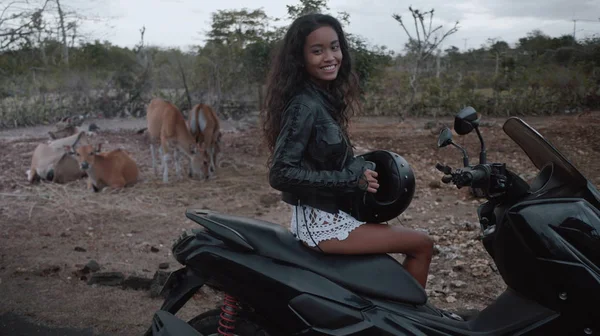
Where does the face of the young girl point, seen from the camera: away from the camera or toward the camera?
toward the camera

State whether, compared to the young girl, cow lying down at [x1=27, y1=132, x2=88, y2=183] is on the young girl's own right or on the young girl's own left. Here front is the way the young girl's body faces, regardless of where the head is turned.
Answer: on the young girl's own left

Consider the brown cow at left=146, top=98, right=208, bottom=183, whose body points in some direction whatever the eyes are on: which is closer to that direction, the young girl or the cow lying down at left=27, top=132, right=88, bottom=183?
the young girl

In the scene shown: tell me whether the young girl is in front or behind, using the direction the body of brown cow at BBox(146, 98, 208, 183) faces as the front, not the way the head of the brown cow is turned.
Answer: in front

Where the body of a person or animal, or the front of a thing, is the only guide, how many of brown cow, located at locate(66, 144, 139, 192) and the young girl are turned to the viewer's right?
1

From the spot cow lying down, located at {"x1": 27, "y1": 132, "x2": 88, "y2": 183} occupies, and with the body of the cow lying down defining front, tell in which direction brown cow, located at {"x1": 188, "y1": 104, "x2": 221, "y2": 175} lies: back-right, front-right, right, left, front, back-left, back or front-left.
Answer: front-right

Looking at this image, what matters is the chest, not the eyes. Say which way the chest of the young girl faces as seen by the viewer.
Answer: to the viewer's right

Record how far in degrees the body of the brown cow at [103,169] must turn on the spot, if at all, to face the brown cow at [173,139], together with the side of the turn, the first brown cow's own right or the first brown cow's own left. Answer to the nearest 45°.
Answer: approximately 180°

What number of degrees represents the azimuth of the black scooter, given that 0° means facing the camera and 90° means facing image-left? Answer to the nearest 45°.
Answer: approximately 270°

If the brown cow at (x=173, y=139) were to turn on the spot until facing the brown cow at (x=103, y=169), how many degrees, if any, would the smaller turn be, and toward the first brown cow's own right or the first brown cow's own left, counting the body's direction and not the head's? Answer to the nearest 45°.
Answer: approximately 90° to the first brown cow's own right

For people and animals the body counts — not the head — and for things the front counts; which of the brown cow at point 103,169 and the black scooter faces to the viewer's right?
the black scooter

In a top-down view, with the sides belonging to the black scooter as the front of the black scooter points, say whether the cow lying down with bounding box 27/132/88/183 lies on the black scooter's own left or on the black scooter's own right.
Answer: on the black scooter's own left

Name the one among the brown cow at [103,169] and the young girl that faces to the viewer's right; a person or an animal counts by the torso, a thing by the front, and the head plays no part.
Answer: the young girl
